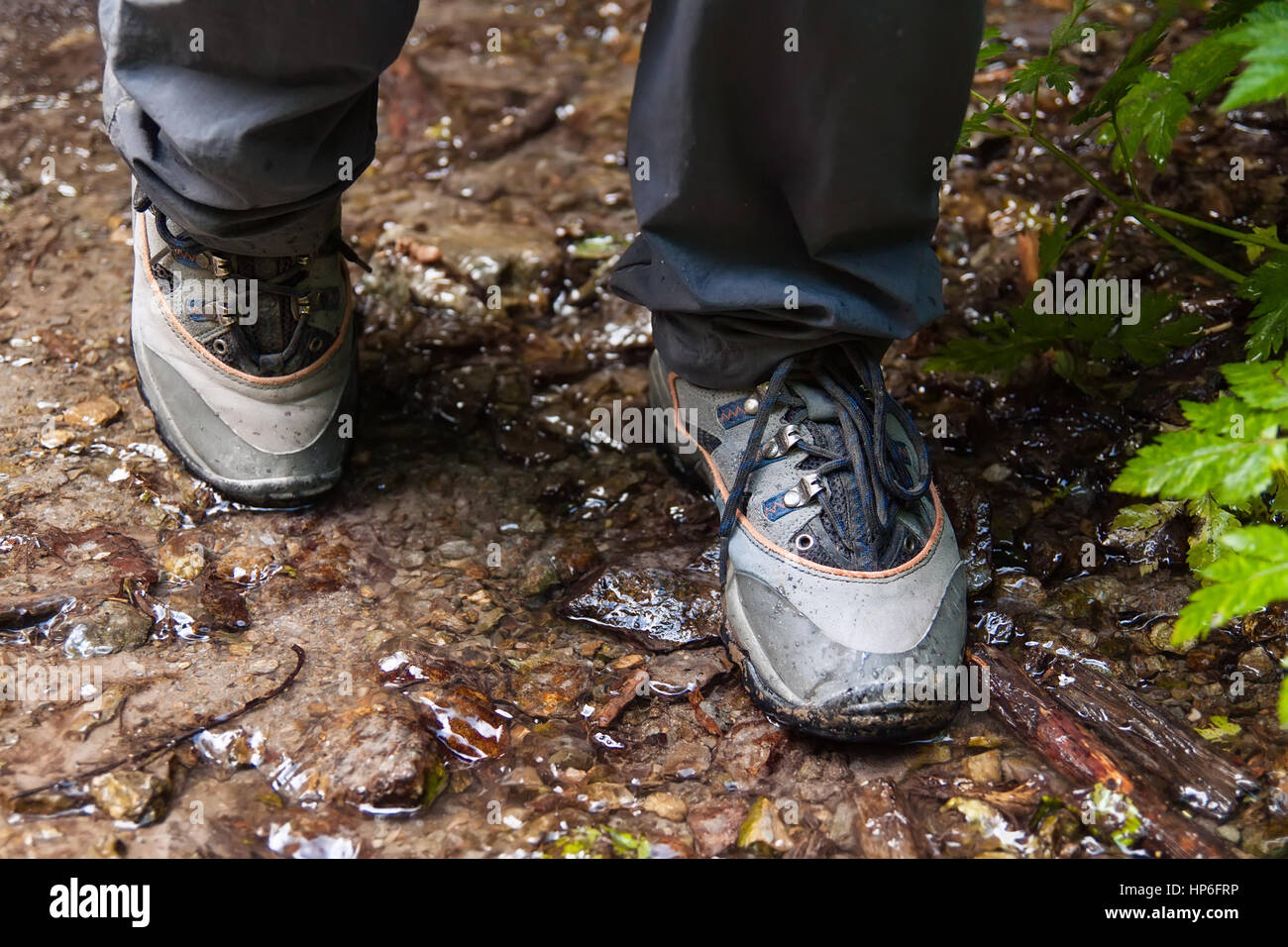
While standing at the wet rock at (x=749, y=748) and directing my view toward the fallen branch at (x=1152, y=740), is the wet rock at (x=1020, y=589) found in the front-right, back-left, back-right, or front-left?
front-left

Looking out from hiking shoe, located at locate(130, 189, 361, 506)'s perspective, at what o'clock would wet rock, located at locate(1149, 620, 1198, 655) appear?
The wet rock is roughly at 10 o'clock from the hiking shoe.

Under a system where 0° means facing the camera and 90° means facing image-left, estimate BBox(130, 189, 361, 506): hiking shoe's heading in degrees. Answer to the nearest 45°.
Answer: approximately 0°

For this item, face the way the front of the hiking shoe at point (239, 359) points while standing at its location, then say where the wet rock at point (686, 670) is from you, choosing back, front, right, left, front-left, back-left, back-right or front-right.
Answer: front-left

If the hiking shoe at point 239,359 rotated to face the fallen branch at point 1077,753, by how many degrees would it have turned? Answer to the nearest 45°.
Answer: approximately 45° to its left

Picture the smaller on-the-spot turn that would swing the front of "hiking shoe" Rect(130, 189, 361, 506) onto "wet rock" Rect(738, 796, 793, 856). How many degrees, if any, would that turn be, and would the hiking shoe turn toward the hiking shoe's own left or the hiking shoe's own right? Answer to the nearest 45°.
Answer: approximately 45° to the hiking shoe's own left

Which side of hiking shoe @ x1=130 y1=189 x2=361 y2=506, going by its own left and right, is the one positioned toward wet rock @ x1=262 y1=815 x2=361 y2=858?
front

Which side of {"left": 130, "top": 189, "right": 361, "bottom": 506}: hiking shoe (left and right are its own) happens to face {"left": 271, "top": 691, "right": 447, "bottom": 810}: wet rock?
front

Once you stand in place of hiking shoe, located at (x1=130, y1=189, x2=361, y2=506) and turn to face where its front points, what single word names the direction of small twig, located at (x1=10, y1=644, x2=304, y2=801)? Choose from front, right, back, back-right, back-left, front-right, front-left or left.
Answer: front

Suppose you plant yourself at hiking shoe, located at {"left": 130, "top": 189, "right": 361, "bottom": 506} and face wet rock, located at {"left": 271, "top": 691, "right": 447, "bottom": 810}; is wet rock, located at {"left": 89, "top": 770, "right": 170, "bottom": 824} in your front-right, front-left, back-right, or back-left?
front-right

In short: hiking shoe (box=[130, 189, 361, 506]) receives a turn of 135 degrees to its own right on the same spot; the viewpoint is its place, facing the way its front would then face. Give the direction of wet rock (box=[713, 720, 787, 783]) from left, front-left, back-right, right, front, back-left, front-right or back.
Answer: back

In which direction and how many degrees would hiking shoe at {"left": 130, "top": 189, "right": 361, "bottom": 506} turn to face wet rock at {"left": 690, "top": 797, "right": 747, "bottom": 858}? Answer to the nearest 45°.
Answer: approximately 45° to its left

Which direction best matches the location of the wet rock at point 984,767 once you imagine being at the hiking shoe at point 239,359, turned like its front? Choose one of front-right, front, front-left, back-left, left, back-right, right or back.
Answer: front-left
